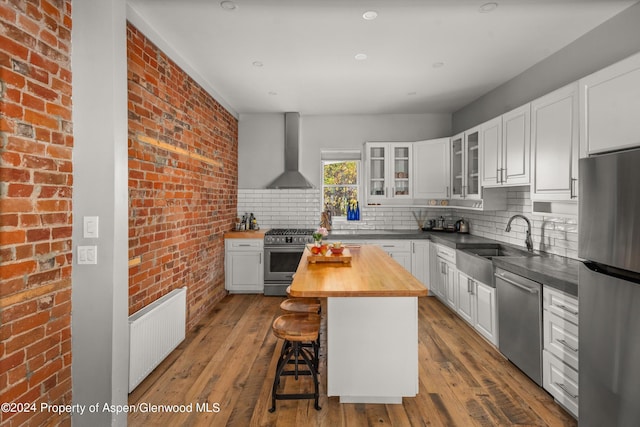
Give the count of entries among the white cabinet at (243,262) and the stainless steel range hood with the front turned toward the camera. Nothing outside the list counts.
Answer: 2

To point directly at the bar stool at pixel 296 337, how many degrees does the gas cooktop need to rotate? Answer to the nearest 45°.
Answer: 0° — it already faces it

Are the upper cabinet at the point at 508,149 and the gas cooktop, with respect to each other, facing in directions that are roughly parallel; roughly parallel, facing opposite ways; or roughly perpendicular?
roughly perpendicular

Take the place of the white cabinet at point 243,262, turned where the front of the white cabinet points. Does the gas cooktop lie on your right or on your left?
on your left

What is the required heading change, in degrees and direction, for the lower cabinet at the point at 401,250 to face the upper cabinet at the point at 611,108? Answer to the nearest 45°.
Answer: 0° — it already faces it

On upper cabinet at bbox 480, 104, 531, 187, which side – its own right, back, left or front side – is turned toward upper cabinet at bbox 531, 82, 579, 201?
left

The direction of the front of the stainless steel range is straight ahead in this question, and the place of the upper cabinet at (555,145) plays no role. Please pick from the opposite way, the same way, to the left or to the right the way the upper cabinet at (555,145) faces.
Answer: to the right

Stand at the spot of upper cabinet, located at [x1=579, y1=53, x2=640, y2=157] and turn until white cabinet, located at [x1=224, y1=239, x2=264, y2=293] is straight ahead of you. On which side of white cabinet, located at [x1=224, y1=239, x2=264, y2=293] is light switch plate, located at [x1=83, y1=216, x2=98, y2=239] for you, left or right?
left

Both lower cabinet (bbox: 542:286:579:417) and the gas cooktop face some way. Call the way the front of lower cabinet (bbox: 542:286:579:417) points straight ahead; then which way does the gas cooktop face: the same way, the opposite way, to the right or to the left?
to the left

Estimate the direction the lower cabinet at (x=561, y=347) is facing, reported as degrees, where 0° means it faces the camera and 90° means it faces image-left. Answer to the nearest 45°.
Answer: approximately 45°

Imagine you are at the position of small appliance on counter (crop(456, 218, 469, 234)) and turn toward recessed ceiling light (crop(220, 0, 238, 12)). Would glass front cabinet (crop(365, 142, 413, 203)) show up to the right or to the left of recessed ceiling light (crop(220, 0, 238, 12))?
right
